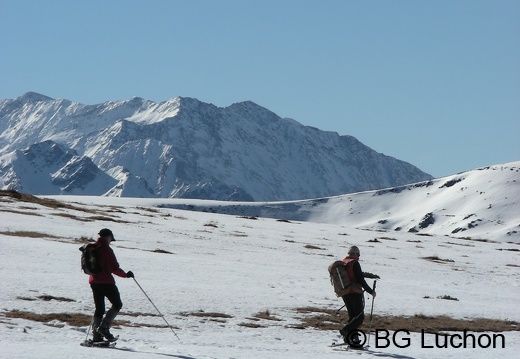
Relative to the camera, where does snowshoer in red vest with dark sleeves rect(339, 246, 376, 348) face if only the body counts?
to the viewer's right

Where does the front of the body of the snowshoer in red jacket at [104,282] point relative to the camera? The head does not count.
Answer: to the viewer's right

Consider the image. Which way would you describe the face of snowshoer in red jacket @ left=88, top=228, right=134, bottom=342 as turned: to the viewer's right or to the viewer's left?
to the viewer's right

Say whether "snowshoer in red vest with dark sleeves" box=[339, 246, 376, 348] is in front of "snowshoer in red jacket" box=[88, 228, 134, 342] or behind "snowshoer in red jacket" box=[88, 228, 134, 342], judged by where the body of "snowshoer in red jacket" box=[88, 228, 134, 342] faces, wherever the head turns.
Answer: in front

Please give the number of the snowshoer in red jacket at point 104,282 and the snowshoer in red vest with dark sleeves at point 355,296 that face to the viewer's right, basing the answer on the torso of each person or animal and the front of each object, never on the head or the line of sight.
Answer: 2

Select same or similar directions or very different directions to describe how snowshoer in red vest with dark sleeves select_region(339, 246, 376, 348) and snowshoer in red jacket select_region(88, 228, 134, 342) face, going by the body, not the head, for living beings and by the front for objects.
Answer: same or similar directions
